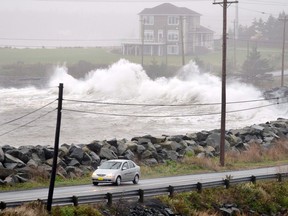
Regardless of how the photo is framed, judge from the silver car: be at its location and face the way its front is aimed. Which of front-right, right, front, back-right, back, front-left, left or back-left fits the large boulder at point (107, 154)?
back-right

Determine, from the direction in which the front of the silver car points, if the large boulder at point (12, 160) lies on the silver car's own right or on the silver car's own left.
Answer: on the silver car's own right

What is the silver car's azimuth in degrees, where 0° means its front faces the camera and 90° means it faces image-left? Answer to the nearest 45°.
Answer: approximately 45°
